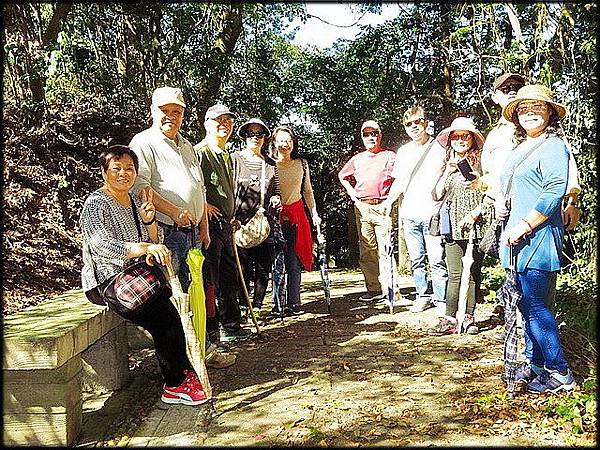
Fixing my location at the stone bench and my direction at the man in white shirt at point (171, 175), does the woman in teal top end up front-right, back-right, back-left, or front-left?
front-right

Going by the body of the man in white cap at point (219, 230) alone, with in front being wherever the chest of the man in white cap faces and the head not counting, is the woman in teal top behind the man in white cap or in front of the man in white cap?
in front

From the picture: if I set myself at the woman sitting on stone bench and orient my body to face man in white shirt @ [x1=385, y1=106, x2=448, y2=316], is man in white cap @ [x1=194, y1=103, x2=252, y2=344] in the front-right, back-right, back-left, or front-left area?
front-left

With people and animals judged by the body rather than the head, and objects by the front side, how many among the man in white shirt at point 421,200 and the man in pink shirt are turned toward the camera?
2

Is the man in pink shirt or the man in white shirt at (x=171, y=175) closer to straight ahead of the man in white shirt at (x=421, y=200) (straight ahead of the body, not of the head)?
the man in white shirt

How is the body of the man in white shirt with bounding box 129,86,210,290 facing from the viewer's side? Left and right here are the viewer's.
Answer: facing the viewer and to the right of the viewer

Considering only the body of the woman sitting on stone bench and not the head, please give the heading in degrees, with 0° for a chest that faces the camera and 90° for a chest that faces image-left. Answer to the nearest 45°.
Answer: approximately 315°

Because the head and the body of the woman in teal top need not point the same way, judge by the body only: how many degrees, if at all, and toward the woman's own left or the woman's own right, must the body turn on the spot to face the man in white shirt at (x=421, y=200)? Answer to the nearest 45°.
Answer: approximately 90° to the woman's own right

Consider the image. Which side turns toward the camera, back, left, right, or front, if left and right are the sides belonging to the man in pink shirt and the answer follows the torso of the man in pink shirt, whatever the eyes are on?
front

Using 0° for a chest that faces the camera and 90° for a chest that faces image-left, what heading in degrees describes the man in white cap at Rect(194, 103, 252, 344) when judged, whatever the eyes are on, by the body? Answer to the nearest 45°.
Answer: approximately 315°

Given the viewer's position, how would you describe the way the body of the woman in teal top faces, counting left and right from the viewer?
facing the viewer and to the left of the viewer

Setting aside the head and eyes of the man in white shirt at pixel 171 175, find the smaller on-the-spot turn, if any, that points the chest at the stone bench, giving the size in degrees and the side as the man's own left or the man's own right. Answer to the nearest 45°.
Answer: approximately 90° to the man's own right

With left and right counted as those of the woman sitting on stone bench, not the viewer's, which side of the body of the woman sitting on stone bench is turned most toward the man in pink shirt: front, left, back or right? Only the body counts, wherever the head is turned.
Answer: left
